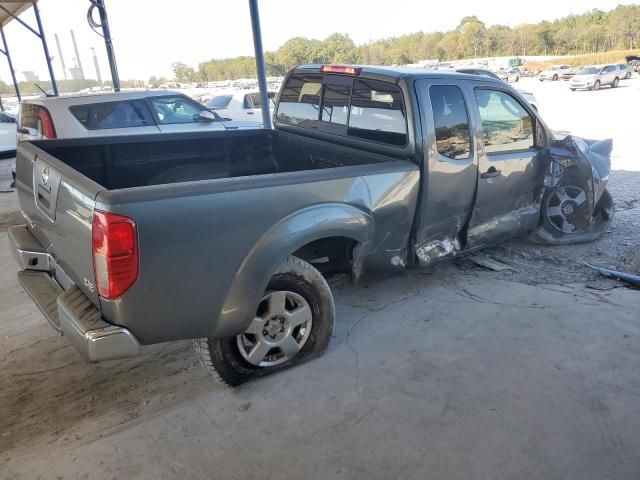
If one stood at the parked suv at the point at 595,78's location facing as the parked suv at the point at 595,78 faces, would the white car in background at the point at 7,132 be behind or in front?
in front

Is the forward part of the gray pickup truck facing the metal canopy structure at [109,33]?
no

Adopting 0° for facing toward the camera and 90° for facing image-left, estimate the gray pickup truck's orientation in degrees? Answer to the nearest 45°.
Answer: approximately 225°

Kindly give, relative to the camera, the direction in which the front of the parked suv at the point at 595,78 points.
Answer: facing the viewer and to the left of the viewer

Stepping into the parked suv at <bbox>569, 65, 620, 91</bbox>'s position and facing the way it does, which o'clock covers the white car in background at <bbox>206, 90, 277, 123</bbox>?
The white car in background is roughly at 11 o'clock from the parked suv.

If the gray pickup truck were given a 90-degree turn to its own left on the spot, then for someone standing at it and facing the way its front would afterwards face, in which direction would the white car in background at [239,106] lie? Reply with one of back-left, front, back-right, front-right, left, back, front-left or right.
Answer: front-right

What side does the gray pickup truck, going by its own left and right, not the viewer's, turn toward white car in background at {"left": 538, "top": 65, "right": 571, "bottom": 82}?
front

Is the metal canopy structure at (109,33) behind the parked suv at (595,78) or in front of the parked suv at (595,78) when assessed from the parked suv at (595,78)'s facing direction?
in front

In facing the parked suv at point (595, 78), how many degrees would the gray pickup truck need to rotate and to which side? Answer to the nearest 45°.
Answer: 0° — it already faces it

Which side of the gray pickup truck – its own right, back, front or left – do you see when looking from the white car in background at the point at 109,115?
left
